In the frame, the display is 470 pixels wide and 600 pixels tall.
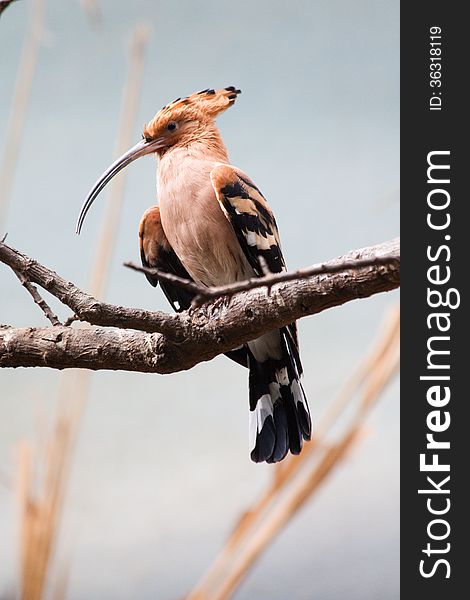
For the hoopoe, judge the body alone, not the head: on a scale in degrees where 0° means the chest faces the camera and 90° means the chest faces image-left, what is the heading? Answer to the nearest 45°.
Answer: approximately 45°
